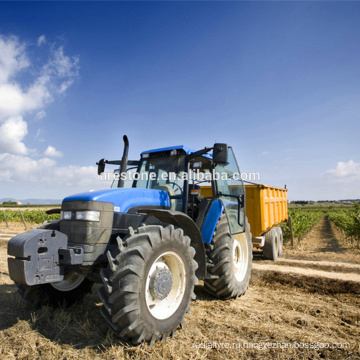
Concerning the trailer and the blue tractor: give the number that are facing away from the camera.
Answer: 0

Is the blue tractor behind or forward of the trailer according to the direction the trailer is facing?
forward

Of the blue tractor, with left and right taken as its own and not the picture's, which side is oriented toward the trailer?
back

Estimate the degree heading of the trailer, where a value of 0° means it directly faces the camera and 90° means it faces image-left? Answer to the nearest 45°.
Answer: approximately 45°

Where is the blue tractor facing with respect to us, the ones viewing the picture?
facing the viewer and to the left of the viewer
